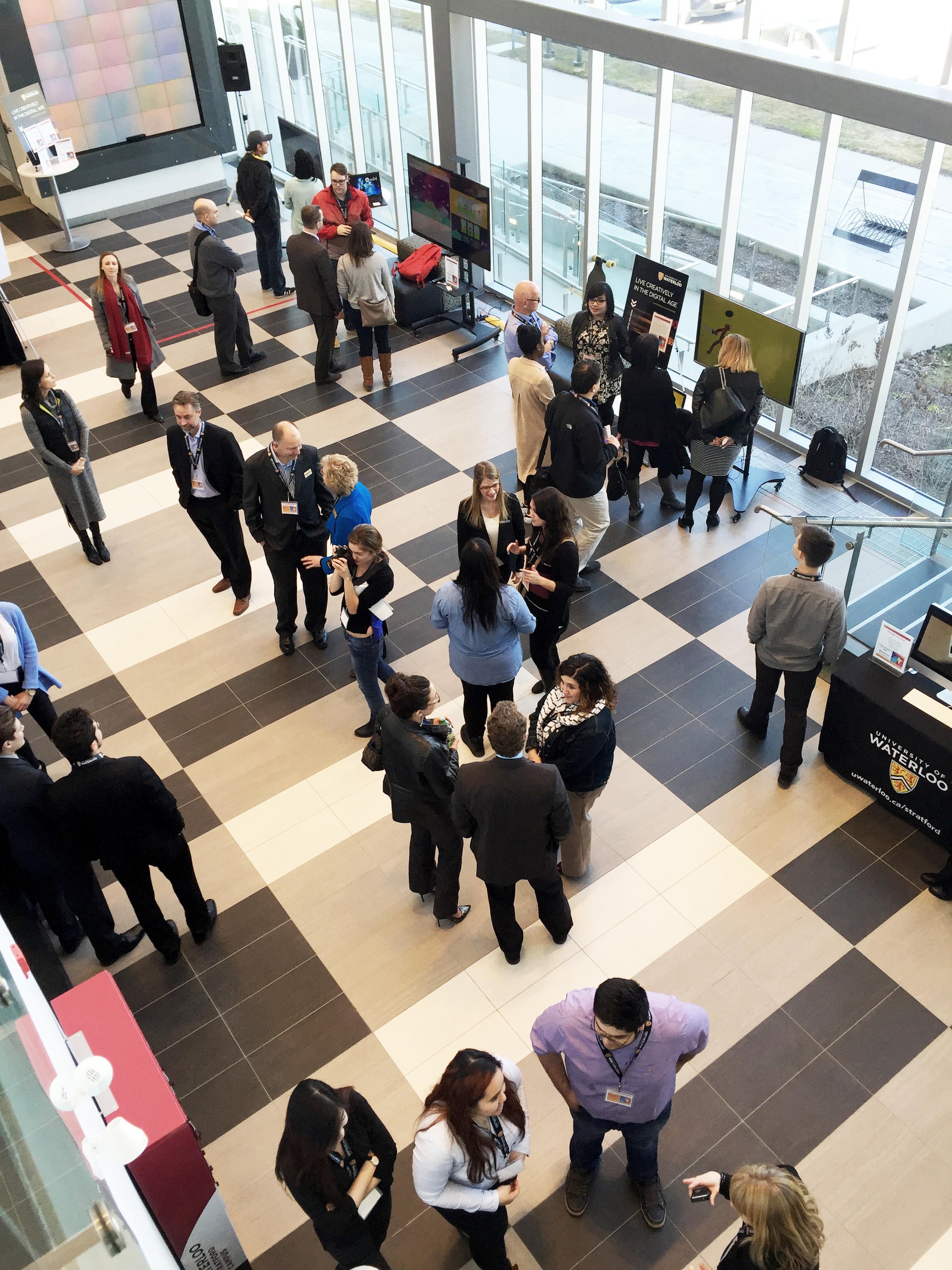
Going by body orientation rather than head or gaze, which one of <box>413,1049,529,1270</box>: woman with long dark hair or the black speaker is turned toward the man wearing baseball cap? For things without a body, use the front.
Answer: the black speaker

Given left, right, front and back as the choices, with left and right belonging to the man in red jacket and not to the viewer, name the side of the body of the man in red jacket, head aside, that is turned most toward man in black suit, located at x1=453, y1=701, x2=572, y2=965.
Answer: front

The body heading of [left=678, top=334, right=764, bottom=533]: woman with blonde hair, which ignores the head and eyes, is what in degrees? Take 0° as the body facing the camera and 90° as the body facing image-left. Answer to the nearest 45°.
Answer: approximately 180°

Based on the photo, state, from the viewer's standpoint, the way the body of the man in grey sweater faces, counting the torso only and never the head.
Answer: to the viewer's right

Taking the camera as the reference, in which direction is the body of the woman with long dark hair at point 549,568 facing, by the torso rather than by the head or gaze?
to the viewer's left

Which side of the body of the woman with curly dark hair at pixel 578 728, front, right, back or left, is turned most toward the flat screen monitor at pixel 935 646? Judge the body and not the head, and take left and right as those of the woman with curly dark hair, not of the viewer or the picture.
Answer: back

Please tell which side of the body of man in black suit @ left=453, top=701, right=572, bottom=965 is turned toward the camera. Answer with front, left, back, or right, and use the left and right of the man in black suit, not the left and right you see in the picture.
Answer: back

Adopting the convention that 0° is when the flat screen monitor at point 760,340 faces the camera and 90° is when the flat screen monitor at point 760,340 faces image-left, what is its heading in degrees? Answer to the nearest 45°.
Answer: approximately 45°

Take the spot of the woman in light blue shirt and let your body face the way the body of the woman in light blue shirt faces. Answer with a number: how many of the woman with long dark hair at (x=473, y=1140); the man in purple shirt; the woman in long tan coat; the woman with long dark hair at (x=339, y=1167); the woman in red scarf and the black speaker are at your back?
3

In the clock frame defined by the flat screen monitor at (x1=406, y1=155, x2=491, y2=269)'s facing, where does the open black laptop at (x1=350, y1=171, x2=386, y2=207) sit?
the open black laptop at (x1=350, y1=171, x2=386, y2=207) is roughly at 3 o'clock from the flat screen monitor at (x1=406, y1=155, x2=491, y2=269).

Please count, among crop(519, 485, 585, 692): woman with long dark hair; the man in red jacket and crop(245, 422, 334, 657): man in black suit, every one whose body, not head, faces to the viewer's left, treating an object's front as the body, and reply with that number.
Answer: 1

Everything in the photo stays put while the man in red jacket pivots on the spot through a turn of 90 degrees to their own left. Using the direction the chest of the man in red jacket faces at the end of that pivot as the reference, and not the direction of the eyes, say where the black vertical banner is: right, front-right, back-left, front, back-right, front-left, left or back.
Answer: front-right

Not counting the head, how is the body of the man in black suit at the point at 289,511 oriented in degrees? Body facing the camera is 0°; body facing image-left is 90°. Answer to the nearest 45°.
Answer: approximately 0°

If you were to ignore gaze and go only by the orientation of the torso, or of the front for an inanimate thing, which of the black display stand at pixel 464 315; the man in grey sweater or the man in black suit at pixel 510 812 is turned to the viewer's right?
the man in grey sweater

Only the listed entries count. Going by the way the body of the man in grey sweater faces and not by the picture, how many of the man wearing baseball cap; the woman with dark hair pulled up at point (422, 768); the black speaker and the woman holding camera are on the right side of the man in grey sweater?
2

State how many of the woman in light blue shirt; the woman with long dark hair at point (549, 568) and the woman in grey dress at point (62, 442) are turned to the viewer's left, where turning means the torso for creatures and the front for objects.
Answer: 1

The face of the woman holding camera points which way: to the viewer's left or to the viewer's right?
to the viewer's left
